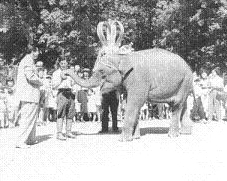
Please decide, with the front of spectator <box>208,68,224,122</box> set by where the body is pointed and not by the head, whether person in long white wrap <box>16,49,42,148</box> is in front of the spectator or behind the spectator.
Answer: in front

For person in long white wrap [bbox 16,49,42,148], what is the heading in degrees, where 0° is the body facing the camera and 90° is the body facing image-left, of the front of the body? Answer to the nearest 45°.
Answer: approximately 270°

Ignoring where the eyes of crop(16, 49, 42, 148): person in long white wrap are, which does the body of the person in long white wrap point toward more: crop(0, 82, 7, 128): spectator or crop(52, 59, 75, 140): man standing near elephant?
the man standing near elephant

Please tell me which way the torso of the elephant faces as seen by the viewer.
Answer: to the viewer's left

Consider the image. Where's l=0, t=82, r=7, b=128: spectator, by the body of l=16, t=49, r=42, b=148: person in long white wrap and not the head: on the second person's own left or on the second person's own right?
on the second person's own left

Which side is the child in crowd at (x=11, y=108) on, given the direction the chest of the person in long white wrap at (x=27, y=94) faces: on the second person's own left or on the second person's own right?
on the second person's own left

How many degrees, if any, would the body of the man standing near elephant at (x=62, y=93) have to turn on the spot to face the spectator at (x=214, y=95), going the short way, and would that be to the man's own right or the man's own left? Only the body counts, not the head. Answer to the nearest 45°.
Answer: approximately 90° to the man's own left

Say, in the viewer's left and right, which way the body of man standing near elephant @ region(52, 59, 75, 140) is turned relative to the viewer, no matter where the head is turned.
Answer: facing the viewer and to the right of the viewer

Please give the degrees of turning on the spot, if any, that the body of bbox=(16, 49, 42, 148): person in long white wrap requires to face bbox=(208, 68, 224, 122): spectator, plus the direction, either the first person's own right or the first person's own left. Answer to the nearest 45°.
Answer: approximately 45° to the first person's own left

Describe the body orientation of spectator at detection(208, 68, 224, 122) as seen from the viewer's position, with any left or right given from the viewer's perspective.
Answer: facing the viewer and to the left of the viewer
